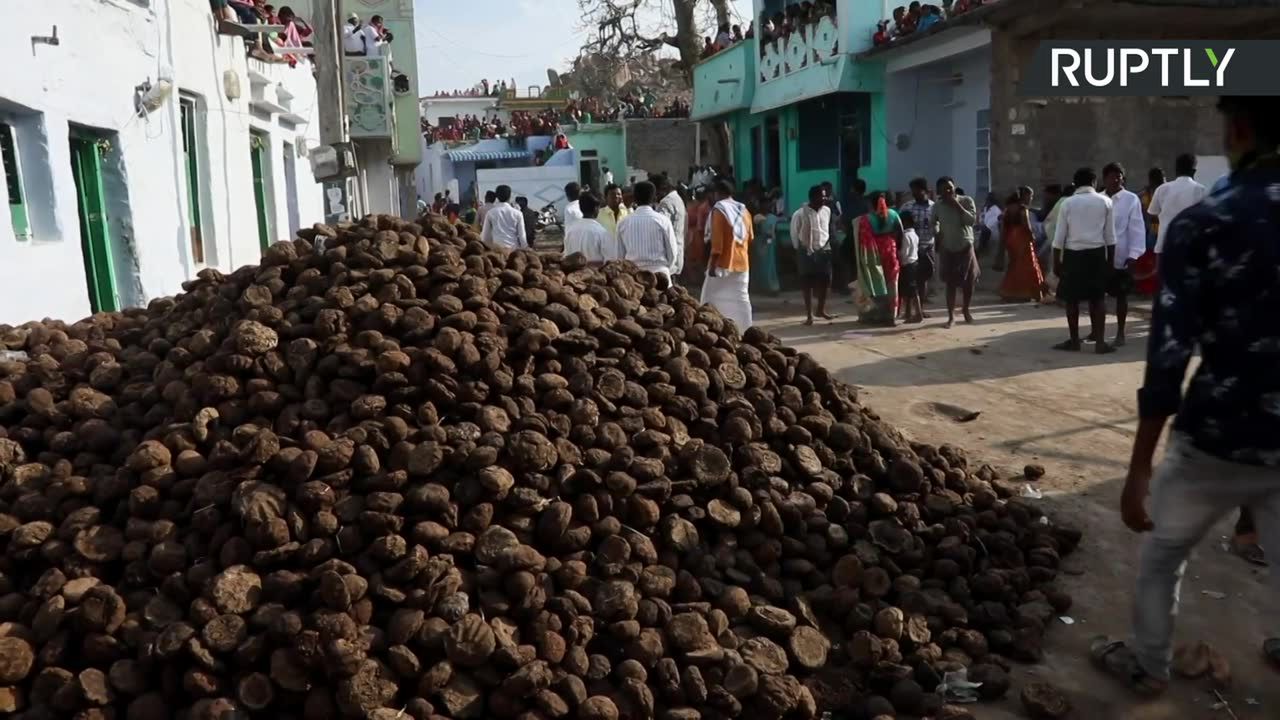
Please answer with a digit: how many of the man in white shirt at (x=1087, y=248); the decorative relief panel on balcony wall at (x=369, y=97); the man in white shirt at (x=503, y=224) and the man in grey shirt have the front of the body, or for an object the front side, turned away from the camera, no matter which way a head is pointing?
2

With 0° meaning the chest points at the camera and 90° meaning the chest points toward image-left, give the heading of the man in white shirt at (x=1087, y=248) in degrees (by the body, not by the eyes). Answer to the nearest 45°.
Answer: approximately 180°

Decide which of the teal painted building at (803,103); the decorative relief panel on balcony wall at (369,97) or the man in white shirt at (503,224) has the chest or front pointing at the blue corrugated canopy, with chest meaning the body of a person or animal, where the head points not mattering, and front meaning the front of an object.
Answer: the man in white shirt

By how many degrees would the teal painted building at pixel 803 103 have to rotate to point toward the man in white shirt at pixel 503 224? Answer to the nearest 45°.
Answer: approximately 45° to its left

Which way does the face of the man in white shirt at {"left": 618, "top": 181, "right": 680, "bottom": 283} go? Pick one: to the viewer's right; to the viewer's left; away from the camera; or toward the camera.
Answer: away from the camera

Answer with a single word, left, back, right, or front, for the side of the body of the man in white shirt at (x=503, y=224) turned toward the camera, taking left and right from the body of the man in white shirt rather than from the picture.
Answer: back

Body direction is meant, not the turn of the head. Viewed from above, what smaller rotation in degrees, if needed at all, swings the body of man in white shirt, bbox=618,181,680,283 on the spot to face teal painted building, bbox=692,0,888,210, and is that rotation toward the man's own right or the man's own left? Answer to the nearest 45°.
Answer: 0° — they already face it

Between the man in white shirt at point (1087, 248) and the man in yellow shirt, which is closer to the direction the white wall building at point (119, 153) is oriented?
the man in white shirt

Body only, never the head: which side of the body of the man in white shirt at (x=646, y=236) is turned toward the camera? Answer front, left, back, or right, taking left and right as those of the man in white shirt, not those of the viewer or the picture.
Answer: back

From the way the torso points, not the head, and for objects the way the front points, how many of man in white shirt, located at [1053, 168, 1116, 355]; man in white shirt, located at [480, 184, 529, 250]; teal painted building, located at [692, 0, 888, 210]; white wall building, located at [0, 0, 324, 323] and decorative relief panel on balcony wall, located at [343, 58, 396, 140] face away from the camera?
2

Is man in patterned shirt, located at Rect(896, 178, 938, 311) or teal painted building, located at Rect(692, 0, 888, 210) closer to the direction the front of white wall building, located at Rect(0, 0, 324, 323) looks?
the man in patterned shirt
